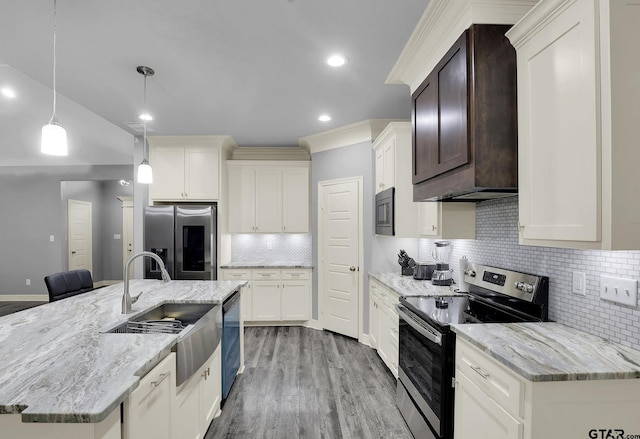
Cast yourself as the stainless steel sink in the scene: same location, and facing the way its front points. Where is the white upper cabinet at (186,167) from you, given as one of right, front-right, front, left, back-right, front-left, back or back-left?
back-left

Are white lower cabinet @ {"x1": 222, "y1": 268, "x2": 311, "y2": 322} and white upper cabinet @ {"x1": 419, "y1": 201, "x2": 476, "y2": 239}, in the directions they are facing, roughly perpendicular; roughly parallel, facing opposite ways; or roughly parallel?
roughly perpendicular

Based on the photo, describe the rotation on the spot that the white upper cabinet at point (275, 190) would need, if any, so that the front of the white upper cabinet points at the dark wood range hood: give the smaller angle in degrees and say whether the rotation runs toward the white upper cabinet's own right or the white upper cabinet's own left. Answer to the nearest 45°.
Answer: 0° — it already faces it

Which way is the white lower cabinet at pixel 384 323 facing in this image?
to the viewer's left

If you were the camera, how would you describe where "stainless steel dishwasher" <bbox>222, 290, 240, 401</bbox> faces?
facing to the right of the viewer

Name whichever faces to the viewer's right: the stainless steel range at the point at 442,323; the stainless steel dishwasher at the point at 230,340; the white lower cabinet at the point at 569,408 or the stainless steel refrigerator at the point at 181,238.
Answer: the stainless steel dishwasher

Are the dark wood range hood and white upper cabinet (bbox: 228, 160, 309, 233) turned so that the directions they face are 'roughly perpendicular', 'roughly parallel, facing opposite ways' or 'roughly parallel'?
roughly perpendicular

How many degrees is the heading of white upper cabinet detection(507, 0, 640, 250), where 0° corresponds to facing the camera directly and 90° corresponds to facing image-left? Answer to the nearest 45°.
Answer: approximately 45°

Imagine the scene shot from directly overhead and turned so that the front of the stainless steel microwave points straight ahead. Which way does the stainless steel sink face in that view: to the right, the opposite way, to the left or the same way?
the opposite way

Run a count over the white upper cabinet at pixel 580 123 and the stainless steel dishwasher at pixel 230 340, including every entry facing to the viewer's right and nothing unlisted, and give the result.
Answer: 1

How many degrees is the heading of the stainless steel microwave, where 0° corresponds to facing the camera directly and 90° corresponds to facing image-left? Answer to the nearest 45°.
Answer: approximately 90°

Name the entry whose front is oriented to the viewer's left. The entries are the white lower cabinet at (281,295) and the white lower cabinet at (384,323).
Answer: the white lower cabinet at (384,323)
